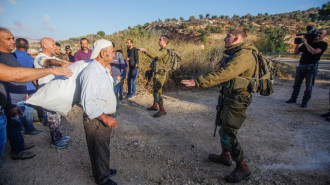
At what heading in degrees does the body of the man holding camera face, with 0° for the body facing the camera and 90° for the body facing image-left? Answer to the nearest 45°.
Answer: approximately 45°

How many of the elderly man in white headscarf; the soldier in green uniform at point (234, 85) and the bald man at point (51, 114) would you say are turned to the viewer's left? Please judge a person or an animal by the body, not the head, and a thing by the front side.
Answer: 1

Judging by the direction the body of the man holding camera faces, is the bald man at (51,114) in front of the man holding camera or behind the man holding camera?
in front

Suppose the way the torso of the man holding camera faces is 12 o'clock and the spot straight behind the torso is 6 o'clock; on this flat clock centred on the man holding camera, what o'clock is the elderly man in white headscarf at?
The elderly man in white headscarf is roughly at 11 o'clock from the man holding camera.

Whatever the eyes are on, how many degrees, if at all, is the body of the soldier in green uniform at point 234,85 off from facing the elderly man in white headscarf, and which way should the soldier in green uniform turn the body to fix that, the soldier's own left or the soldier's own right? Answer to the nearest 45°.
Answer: approximately 45° to the soldier's own left

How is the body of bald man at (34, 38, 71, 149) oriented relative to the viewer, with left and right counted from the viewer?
facing to the right of the viewer

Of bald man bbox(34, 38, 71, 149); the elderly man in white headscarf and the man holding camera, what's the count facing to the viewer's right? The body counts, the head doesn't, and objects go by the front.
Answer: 2

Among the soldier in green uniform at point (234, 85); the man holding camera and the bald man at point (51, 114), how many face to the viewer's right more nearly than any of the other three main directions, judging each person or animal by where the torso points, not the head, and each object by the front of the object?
1

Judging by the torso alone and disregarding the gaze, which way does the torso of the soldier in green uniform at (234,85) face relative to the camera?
to the viewer's left

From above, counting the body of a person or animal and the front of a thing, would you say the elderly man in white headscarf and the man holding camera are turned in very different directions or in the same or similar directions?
very different directions

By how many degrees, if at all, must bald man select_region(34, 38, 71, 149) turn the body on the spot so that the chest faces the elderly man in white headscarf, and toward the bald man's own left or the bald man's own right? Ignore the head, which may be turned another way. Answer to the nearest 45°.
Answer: approximately 90° to the bald man's own right

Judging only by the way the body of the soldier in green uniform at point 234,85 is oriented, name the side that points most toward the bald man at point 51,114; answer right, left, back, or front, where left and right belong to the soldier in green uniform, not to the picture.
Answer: front

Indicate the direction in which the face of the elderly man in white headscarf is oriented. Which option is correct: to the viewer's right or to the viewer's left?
to the viewer's right

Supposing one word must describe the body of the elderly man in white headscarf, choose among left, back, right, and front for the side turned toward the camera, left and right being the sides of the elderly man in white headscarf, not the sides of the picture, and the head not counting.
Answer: right

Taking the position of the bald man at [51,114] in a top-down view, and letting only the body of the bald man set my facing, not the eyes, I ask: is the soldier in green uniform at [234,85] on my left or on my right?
on my right
